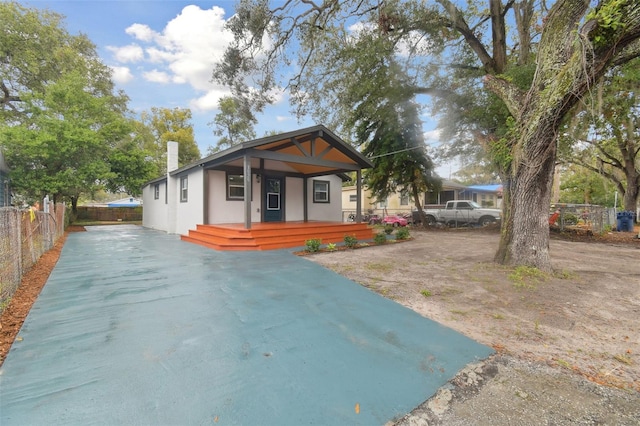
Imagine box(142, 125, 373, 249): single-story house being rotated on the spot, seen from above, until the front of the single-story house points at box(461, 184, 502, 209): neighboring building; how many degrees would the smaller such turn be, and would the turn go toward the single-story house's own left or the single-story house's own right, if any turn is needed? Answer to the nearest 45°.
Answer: approximately 90° to the single-story house's own left

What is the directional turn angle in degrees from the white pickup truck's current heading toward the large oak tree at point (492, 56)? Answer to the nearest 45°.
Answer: approximately 90° to its right

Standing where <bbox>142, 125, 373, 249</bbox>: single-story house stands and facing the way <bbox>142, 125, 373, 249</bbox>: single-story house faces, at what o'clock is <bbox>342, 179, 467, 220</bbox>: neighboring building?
The neighboring building is roughly at 9 o'clock from the single-story house.

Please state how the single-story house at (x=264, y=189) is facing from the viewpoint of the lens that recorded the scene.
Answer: facing the viewer and to the right of the viewer

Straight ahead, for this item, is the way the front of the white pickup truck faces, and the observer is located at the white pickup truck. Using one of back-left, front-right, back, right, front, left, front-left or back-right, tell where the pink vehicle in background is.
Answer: back

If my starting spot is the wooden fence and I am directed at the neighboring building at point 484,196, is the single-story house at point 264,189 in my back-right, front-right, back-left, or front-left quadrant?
front-right

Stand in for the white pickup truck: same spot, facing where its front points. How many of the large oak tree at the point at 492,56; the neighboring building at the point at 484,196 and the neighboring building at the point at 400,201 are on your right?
1

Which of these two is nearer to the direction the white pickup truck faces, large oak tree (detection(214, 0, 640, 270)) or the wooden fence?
the large oak tree

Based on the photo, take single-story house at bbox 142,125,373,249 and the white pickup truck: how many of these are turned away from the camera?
0

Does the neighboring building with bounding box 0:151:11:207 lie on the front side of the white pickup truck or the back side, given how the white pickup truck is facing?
on the back side
